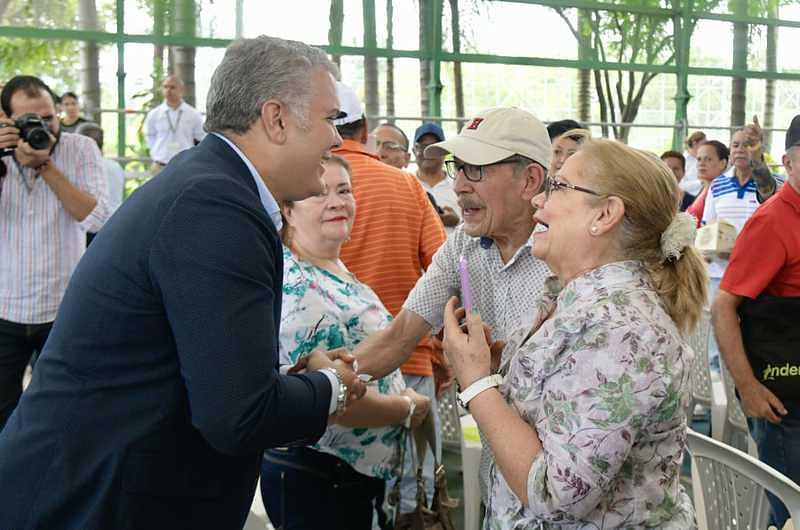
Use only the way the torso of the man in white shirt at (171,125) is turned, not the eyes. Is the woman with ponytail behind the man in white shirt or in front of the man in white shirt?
in front

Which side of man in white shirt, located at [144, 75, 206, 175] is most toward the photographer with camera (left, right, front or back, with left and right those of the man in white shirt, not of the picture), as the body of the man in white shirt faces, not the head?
front

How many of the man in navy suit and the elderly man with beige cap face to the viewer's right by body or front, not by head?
1

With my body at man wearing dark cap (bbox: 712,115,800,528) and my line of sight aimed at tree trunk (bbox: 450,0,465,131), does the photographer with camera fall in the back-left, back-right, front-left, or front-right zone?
front-left

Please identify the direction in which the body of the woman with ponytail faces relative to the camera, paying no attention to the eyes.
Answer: to the viewer's left

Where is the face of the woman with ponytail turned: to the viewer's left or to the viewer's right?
to the viewer's left

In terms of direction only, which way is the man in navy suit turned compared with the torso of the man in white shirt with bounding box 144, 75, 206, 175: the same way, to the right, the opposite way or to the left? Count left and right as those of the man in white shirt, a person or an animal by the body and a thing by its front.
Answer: to the left

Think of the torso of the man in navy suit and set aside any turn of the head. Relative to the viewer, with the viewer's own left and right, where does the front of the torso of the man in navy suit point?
facing to the right of the viewer

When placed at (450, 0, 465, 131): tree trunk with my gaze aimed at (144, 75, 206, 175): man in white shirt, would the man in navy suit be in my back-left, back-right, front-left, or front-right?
front-left

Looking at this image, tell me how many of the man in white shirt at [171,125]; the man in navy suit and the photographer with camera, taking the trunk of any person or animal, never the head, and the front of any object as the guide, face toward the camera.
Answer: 2

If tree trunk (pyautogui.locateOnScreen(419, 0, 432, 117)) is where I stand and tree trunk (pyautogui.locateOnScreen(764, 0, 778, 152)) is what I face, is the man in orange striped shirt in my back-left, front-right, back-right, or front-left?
back-right

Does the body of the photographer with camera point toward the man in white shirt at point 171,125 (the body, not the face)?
no

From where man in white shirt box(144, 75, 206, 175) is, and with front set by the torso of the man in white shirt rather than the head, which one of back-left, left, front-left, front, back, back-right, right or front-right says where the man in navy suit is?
front

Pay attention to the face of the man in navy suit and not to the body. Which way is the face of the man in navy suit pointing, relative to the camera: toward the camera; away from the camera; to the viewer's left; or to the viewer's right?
to the viewer's right
